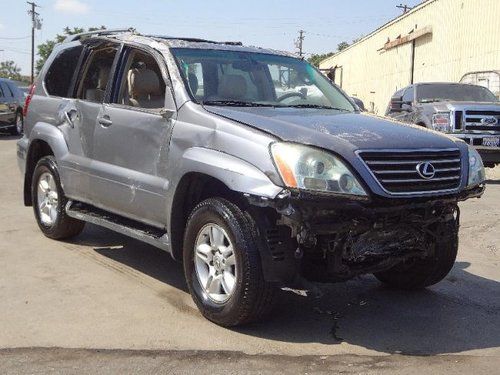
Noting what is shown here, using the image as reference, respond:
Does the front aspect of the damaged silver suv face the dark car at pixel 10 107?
no

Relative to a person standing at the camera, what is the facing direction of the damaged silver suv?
facing the viewer and to the right of the viewer

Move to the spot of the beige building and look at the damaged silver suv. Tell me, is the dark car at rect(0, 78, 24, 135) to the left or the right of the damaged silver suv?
right

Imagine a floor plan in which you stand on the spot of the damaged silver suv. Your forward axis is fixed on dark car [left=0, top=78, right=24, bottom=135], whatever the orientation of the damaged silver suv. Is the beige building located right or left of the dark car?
right

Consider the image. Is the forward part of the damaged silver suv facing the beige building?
no
